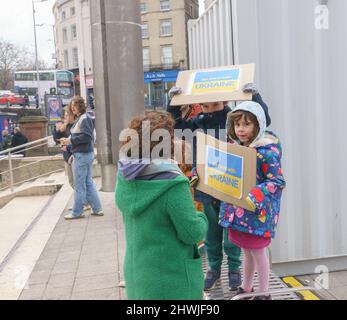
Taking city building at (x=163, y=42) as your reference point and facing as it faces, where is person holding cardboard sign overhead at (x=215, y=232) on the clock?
The person holding cardboard sign overhead is roughly at 12 o'clock from the city building.

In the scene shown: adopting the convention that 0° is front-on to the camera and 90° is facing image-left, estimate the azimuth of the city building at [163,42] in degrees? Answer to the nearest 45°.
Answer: approximately 0°

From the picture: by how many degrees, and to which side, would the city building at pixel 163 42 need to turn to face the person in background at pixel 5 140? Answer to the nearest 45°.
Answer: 0° — it already faces them

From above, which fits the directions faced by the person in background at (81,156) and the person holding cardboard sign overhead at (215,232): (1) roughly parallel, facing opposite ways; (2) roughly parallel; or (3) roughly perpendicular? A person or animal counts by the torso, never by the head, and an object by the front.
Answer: roughly perpendicular

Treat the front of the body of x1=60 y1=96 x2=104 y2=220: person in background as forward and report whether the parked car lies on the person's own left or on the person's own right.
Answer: on the person's own right

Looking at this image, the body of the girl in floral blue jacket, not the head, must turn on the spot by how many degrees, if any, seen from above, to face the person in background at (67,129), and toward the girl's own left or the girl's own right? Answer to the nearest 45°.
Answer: approximately 90° to the girl's own right

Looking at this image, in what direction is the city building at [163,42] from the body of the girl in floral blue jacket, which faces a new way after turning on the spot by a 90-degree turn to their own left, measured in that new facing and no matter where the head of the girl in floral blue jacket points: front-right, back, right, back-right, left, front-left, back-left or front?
back-left

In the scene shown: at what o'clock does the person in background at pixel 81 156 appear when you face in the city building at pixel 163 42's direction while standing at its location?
The person in background is roughly at 12 o'clock from the city building.

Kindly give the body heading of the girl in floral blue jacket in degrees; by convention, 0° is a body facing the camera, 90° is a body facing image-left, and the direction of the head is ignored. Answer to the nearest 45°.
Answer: approximately 45°

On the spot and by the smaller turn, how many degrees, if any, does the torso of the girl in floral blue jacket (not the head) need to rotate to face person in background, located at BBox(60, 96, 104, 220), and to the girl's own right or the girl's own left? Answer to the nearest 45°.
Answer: approximately 90° to the girl's own right
